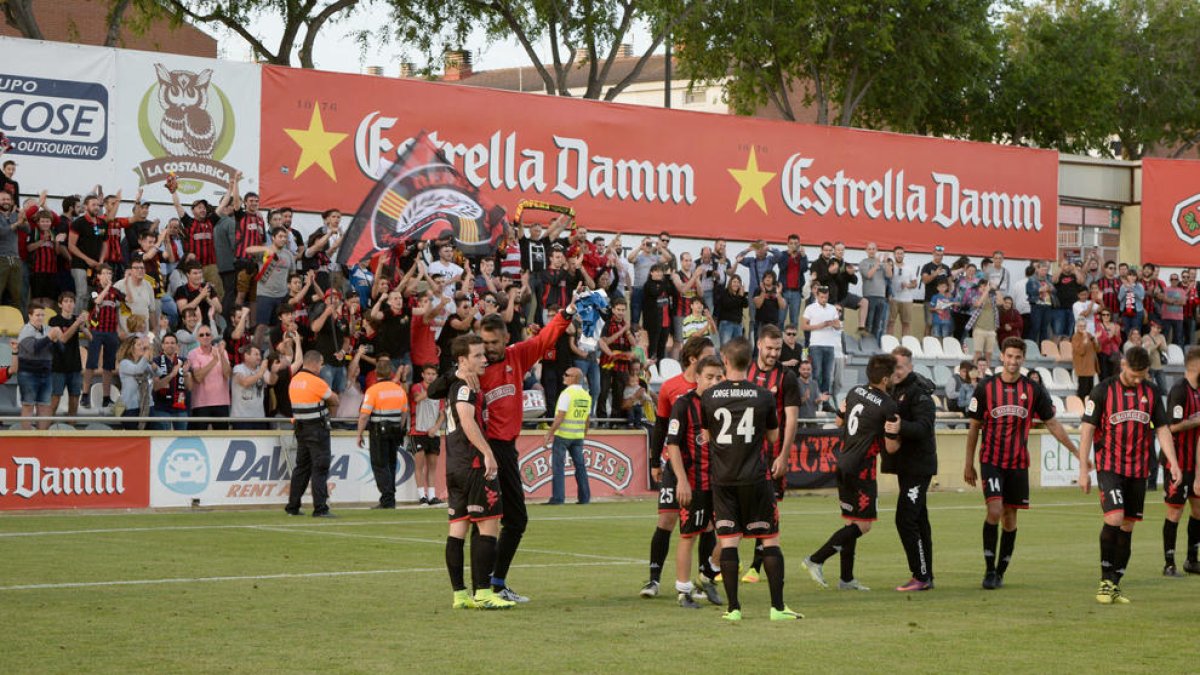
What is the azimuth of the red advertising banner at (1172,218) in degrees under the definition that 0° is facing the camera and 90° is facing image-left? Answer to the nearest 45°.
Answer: approximately 0°

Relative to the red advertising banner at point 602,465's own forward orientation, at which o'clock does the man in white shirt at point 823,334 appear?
The man in white shirt is roughly at 8 o'clock from the red advertising banner.

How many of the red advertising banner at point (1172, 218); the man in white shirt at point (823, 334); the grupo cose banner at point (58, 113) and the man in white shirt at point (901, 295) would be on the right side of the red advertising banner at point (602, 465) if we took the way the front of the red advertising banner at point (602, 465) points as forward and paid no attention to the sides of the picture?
1

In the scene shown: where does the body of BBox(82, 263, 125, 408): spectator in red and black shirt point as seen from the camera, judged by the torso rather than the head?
toward the camera

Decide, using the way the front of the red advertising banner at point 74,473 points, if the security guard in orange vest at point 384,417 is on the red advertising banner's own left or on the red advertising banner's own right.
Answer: on the red advertising banner's own left

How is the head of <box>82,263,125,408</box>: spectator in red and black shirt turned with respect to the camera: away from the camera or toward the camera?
toward the camera

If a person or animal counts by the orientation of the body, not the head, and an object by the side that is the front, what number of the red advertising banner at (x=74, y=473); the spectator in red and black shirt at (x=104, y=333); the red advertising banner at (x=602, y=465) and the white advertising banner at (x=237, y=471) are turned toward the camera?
4

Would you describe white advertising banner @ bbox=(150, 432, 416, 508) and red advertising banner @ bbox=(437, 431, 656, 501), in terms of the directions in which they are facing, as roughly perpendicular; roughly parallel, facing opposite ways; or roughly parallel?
roughly parallel

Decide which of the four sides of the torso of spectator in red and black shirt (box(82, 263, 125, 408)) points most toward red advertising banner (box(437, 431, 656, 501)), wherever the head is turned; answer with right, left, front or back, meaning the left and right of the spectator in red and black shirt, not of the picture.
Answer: left

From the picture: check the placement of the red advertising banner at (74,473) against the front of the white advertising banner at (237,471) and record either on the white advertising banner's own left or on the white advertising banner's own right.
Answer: on the white advertising banner's own right

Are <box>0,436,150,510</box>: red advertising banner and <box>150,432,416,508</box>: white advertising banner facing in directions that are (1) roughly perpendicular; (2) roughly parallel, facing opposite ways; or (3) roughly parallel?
roughly parallel

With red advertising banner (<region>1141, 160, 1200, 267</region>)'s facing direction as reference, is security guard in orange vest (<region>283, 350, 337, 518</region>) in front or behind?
in front

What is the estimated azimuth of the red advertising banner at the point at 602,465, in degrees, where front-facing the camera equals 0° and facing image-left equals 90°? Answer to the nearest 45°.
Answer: approximately 0°

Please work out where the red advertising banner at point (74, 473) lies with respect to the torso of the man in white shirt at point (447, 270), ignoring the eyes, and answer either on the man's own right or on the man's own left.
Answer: on the man's own right

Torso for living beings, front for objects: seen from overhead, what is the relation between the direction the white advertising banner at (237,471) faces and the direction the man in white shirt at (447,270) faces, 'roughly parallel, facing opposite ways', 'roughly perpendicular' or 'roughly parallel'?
roughly parallel

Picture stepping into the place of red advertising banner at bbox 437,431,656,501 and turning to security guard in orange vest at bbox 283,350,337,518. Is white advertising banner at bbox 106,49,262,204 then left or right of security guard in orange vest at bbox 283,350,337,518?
right
